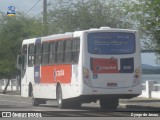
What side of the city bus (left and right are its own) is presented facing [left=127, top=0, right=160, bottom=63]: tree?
right

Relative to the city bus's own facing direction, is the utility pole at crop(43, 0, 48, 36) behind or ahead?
ahead

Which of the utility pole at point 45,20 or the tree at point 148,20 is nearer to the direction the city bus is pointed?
the utility pole

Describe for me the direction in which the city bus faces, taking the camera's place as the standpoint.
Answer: facing away from the viewer and to the left of the viewer
